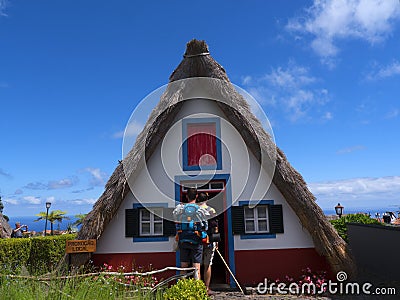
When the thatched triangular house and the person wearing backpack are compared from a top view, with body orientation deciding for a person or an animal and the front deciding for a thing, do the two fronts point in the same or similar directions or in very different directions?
very different directions

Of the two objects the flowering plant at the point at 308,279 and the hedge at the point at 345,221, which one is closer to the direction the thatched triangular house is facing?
the flowering plant

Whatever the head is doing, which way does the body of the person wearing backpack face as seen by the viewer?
away from the camera

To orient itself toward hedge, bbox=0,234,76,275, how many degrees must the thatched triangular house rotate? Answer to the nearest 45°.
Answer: approximately 135° to its right

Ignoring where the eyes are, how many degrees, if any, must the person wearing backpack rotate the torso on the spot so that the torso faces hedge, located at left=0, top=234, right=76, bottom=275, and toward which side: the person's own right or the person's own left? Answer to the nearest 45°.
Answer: approximately 45° to the person's own left

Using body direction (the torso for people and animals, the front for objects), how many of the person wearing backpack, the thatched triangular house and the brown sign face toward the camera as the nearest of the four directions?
2

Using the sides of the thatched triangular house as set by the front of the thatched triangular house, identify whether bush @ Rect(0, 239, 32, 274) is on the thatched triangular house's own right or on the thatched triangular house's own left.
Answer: on the thatched triangular house's own right
